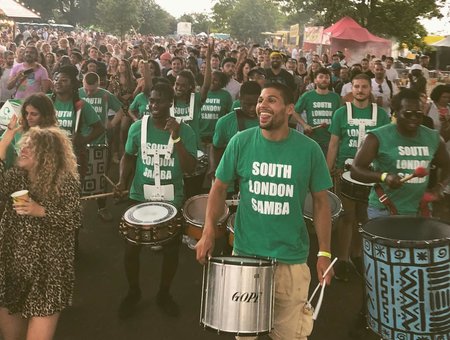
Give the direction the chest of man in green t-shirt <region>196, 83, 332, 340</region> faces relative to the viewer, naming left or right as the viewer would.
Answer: facing the viewer

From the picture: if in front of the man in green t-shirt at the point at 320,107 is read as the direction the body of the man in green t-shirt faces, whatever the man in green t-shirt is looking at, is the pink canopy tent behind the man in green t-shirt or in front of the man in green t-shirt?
behind

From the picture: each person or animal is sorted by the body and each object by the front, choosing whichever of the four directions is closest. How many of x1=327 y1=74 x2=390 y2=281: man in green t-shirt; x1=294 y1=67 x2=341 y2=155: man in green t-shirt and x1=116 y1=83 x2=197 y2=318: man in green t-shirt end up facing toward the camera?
3

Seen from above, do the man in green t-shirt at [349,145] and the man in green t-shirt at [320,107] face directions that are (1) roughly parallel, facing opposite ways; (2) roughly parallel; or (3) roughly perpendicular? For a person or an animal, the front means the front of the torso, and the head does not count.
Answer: roughly parallel

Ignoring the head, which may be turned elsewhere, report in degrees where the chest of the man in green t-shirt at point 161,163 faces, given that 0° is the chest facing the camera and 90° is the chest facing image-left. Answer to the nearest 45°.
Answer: approximately 0°

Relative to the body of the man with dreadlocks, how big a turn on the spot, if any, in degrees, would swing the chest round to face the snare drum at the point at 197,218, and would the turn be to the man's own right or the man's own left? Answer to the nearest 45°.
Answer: approximately 90° to the man's own left

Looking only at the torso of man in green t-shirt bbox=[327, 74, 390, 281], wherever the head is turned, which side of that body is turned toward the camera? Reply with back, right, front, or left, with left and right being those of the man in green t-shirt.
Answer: front

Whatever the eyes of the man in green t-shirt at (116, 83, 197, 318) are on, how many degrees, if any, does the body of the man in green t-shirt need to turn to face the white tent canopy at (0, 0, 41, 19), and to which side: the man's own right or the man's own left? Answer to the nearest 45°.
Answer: approximately 180°

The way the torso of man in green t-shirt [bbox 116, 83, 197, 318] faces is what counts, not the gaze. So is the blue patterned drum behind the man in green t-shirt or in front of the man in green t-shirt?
in front

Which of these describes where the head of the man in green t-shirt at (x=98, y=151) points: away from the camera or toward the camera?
toward the camera

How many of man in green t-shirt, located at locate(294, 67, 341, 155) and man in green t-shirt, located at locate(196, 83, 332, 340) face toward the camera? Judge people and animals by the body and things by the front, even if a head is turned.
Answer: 2

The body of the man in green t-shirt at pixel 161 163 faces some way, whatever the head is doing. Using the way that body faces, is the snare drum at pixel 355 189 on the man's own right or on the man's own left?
on the man's own left

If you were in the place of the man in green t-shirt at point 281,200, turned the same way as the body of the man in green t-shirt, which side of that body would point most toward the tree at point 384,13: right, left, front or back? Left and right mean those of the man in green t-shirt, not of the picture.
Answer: back

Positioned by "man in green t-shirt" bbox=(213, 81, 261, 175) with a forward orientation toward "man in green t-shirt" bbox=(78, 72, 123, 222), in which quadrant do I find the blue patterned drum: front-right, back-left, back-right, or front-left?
back-left

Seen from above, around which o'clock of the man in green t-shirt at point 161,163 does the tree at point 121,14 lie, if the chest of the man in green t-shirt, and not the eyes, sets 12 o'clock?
The tree is roughly at 6 o'clock from the man in green t-shirt.
